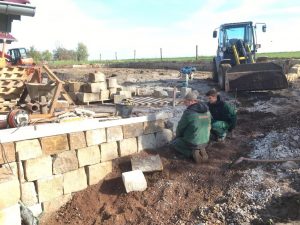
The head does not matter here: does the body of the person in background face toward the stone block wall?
yes

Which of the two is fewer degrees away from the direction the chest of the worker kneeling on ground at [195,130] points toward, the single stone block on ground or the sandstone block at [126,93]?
the sandstone block

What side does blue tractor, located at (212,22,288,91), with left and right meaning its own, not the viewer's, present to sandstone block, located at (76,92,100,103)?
right

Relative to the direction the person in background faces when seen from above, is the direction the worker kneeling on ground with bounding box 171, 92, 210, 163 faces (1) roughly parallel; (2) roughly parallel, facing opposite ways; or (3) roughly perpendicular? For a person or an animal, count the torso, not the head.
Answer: roughly perpendicular

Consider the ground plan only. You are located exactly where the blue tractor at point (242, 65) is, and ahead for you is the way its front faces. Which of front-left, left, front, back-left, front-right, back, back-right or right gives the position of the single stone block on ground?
front-right

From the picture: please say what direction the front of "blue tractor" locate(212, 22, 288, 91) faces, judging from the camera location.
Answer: facing the viewer and to the right of the viewer

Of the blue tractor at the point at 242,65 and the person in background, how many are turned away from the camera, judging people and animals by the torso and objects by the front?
0

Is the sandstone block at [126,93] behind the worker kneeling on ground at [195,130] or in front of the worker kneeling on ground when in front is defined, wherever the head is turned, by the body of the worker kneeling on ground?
in front

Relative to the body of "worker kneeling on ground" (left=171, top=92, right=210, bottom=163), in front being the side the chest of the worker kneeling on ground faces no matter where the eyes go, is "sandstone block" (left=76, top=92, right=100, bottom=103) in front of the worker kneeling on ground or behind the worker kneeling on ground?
in front

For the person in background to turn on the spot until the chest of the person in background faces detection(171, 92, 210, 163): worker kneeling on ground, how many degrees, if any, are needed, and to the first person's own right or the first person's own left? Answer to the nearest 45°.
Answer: approximately 45° to the first person's own left

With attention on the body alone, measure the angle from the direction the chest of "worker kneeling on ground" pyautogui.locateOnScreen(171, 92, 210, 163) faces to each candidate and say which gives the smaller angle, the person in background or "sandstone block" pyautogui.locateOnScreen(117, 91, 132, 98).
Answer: the sandstone block

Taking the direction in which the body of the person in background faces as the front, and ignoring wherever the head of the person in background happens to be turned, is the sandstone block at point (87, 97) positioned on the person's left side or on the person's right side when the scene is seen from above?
on the person's right side

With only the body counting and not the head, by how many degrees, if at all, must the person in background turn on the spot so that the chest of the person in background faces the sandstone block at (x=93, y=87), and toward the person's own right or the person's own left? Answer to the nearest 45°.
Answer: approximately 90° to the person's own right

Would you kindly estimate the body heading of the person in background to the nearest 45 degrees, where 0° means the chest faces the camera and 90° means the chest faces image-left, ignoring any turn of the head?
approximately 45°

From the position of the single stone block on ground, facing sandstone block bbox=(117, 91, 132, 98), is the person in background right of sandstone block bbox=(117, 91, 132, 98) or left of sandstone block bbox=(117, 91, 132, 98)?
right

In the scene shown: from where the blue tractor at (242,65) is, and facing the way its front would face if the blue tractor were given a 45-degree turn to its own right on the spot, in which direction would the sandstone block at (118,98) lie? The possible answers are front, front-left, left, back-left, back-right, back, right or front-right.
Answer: front-right

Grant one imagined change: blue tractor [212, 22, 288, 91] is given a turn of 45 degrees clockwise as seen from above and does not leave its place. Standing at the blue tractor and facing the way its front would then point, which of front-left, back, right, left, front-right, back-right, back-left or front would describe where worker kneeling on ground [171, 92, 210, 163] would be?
front

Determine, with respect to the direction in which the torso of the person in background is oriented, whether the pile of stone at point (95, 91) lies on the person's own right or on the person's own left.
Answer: on the person's own right

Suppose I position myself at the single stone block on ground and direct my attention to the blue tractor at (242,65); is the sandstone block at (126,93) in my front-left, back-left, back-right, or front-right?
front-left

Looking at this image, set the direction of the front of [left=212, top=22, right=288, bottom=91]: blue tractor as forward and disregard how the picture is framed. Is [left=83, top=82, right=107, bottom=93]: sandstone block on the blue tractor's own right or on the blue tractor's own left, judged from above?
on the blue tractor's own right
